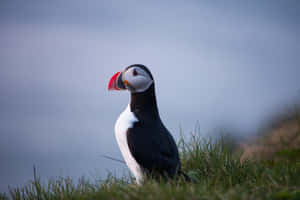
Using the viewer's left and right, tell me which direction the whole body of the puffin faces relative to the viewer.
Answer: facing to the left of the viewer
